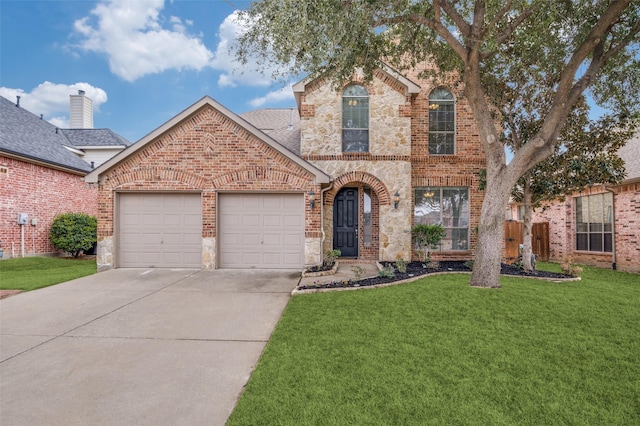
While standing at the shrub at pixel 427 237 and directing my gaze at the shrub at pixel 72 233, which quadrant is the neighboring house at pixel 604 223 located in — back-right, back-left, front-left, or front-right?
back-right

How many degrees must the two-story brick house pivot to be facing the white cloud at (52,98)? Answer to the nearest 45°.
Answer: approximately 135° to its right

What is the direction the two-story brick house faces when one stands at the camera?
facing the viewer

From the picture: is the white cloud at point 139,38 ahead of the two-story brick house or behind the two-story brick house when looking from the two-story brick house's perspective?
behind

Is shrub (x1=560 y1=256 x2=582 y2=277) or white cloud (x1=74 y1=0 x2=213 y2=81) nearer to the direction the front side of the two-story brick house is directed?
the shrub

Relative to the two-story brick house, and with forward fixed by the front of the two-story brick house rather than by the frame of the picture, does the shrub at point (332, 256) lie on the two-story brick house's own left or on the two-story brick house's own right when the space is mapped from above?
on the two-story brick house's own left

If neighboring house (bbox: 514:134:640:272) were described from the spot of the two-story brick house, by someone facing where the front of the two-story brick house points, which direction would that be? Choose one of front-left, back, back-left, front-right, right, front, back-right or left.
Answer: left

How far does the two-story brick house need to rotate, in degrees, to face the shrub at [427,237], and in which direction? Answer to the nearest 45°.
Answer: approximately 90° to its left
